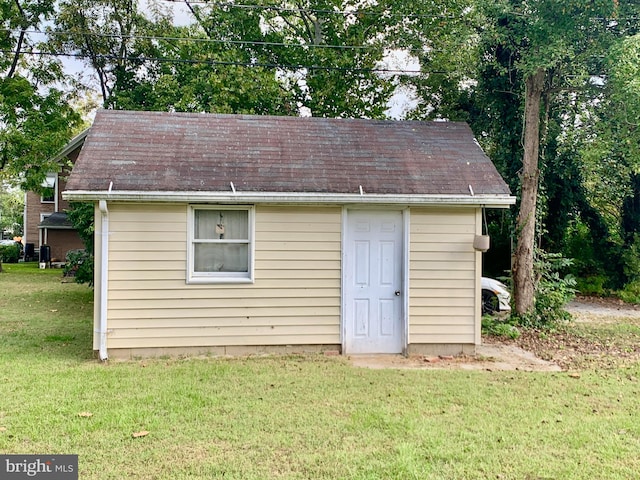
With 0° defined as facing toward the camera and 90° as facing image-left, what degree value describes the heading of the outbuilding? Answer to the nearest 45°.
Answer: approximately 0°

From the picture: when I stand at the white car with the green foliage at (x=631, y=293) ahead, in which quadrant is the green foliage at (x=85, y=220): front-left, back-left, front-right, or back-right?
back-left

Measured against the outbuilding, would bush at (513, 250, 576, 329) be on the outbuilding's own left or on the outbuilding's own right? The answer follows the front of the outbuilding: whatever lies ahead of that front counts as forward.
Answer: on the outbuilding's own left

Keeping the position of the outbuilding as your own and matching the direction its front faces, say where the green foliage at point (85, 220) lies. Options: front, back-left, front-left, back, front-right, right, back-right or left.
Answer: back-right

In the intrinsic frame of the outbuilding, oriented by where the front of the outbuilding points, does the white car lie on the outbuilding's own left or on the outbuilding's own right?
on the outbuilding's own left

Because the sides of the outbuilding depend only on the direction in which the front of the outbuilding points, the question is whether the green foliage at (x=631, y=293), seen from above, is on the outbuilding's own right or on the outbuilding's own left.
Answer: on the outbuilding's own left
